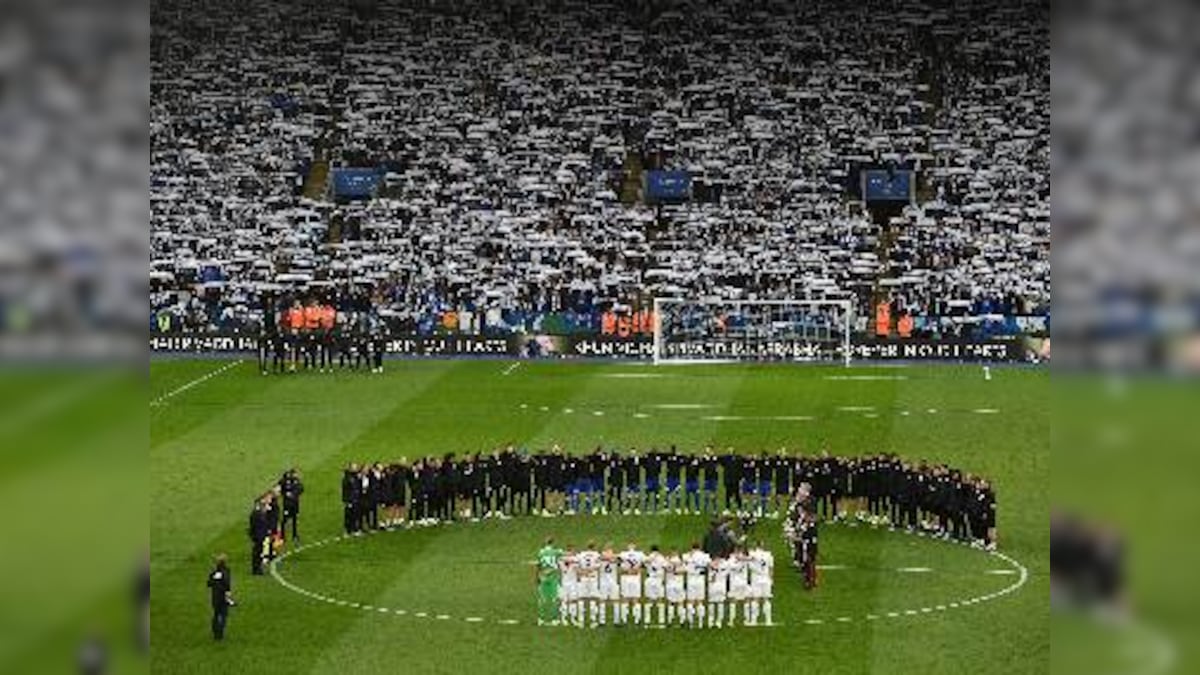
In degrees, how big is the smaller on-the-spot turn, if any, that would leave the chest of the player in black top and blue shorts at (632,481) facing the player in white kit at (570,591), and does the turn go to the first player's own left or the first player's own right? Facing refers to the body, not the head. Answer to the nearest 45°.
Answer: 0° — they already face them

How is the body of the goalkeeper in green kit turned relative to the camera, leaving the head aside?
away from the camera

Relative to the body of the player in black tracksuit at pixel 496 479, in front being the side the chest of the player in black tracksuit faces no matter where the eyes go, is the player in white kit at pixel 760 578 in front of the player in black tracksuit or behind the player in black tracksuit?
in front

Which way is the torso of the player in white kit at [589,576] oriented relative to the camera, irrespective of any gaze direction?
away from the camera

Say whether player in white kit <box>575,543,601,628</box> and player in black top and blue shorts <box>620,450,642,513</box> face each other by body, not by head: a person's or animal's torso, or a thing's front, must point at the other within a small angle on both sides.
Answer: yes

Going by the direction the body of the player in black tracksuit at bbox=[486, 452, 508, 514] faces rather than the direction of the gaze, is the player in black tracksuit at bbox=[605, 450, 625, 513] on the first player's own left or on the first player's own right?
on the first player's own left

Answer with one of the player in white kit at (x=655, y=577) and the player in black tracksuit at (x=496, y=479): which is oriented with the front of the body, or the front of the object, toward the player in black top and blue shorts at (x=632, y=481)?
the player in white kit

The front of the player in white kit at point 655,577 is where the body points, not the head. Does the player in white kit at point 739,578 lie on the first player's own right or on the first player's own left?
on the first player's own right

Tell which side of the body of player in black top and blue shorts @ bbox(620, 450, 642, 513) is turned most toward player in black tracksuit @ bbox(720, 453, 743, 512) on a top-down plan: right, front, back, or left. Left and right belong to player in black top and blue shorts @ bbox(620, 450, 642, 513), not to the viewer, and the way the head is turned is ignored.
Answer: left

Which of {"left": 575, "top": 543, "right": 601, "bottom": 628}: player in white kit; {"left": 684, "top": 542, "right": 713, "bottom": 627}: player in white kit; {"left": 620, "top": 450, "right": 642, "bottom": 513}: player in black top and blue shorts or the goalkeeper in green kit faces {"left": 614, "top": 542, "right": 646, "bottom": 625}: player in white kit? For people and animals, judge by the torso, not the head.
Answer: the player in black top and blue shorts

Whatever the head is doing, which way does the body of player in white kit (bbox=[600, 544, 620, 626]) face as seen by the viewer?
away from the camera

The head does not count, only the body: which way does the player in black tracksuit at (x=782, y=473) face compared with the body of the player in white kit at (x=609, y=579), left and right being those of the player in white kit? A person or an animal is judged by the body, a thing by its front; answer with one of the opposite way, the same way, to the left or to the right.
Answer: the opposite way

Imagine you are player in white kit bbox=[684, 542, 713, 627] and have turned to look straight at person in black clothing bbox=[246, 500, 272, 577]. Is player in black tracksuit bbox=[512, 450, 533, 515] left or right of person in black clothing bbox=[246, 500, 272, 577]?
right

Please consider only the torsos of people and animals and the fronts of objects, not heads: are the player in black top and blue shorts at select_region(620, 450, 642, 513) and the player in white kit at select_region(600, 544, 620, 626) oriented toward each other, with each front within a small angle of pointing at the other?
yes
